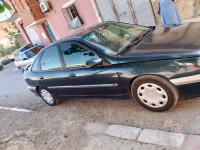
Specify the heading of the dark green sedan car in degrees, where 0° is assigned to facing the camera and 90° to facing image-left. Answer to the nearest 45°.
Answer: approximately 315°

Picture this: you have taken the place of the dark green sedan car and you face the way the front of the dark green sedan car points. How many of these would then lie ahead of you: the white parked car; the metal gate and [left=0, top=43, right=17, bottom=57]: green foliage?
0

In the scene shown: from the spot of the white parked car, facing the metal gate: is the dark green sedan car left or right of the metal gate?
right

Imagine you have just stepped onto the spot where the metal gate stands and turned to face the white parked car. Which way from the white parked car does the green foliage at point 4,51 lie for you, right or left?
right

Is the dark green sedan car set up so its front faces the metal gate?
no

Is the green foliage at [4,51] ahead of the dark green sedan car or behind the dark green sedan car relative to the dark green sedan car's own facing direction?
behind

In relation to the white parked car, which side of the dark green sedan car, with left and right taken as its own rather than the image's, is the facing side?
back
